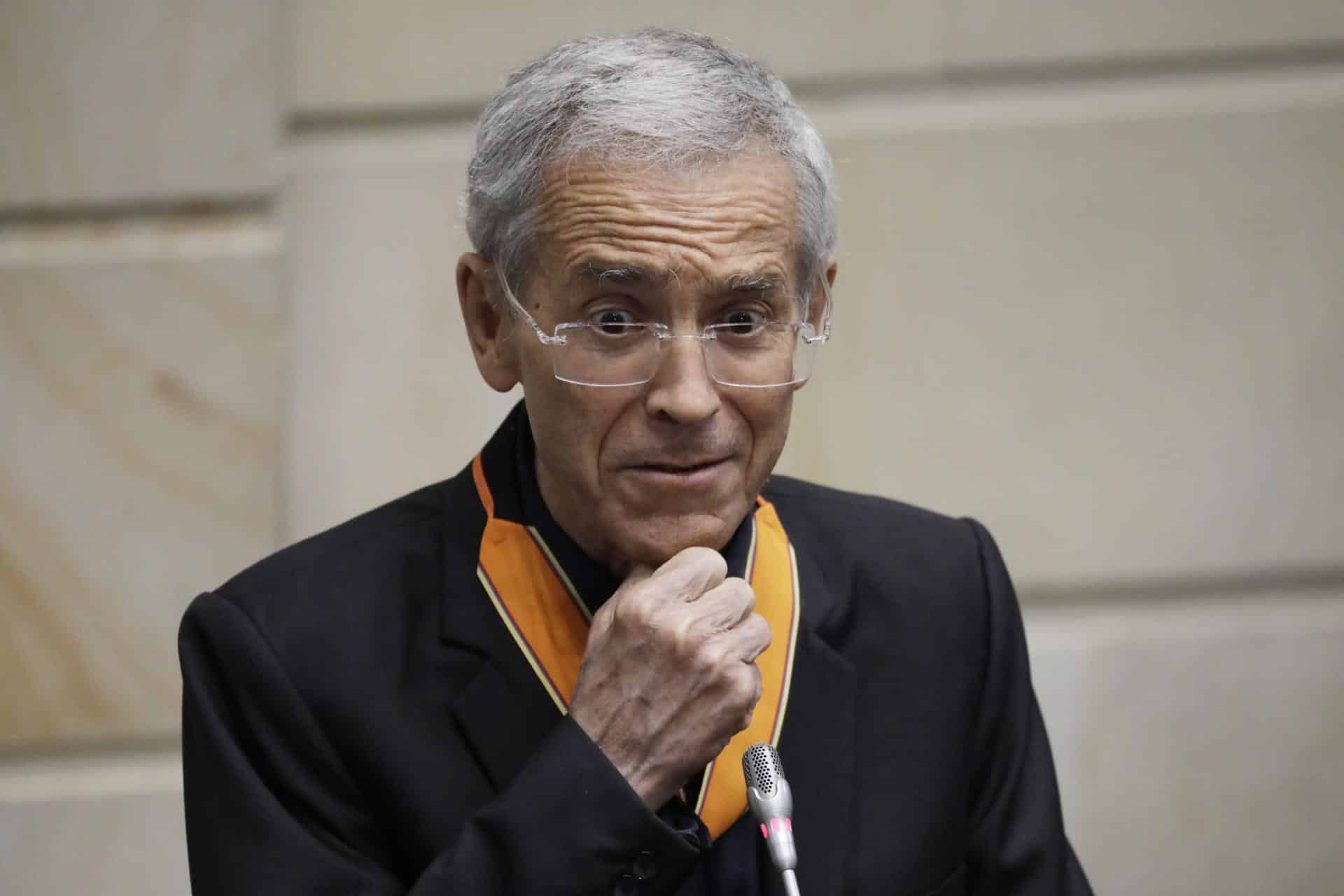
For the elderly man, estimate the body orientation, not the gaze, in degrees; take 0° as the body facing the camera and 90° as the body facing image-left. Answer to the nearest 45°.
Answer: approximately 0°
